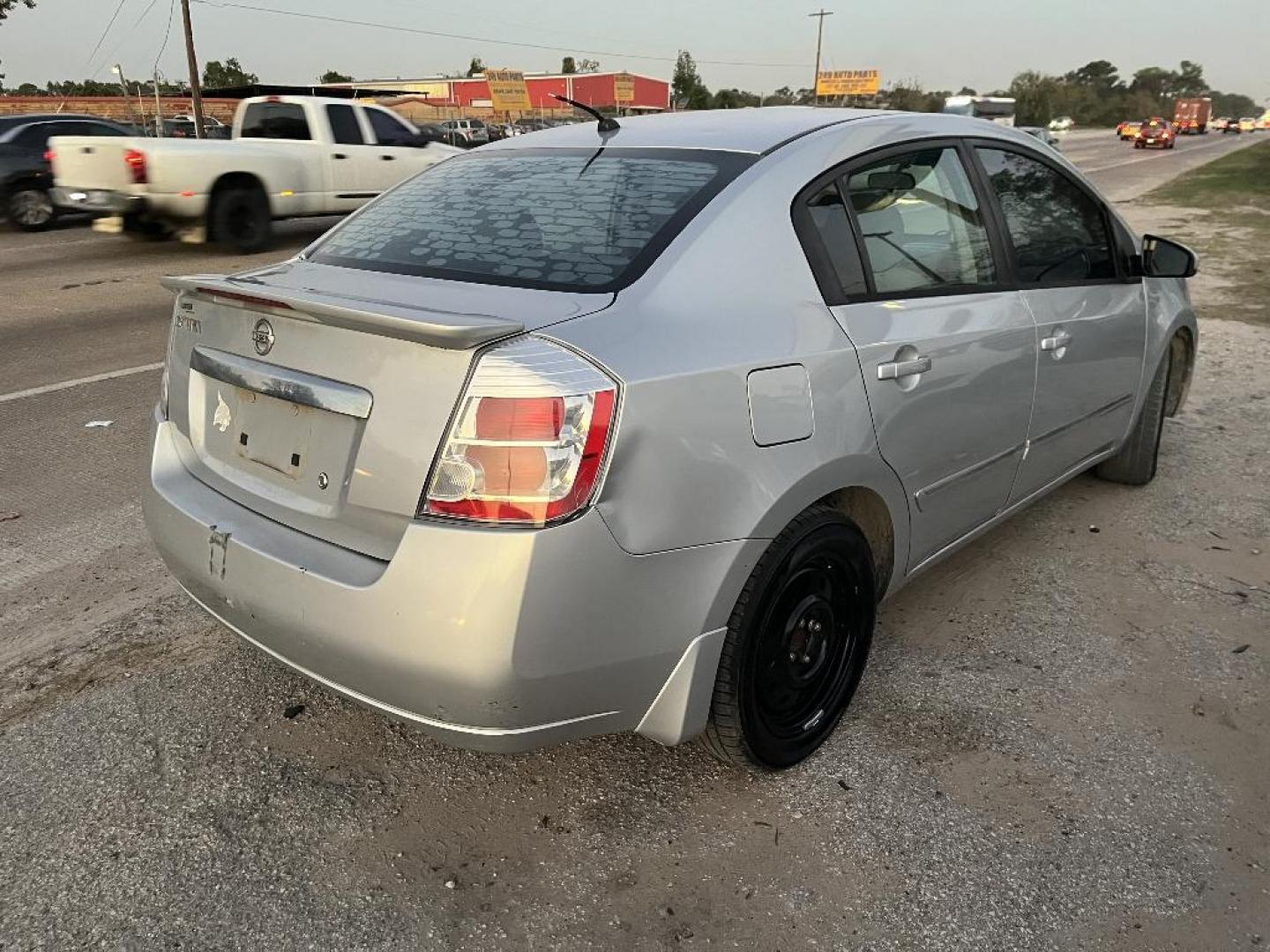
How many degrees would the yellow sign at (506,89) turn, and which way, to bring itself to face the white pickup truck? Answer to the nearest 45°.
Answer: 0° — it already faces it

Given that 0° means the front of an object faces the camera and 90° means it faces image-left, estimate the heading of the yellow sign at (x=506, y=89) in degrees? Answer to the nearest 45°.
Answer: approximately 0°

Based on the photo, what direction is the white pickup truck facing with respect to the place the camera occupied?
facing away from the viewer and to the right of the viewer

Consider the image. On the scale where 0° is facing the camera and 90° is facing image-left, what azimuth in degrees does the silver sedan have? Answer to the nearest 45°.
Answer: approximately 225°

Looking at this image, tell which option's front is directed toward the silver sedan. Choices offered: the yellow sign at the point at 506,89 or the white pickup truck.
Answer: the yellow sign

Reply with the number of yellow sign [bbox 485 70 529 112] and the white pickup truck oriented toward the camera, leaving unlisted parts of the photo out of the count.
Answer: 1

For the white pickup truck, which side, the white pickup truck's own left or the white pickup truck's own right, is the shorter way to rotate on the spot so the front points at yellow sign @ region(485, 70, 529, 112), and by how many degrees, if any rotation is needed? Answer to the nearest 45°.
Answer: approximately 45° to the white pickup truck's own left

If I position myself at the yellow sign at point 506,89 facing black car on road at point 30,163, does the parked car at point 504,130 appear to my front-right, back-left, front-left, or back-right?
front-left

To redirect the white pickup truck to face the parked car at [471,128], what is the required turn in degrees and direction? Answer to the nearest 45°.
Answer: approximately 45° to its left

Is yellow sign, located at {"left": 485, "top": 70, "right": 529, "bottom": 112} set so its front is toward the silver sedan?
yes
